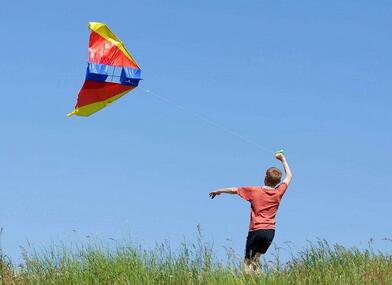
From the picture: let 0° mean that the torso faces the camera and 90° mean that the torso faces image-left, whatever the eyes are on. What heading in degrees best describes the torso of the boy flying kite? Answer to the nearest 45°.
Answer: approximately 180°

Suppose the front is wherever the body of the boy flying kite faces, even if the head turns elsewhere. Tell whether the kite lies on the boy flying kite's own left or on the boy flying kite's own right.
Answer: on the boy flying kite's own left
